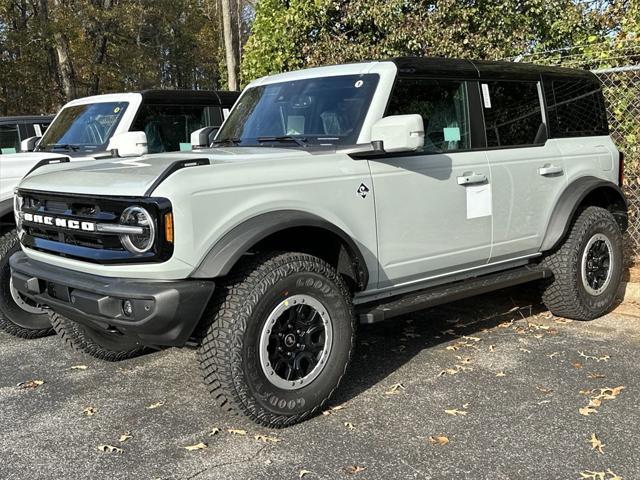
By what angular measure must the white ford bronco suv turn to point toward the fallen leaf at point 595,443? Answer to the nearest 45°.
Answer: approximately 90° to its left

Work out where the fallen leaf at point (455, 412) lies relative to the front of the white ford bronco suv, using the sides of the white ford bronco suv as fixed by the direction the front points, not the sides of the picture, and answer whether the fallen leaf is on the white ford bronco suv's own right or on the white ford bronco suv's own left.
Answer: on the white ford bronco suv's own left

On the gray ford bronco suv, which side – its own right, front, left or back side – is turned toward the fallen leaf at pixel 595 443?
left

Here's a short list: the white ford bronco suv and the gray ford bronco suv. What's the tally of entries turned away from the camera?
0

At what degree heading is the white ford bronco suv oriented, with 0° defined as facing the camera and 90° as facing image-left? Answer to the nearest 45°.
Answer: approximately 45°

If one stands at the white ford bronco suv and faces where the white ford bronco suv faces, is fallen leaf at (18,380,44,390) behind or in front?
in front

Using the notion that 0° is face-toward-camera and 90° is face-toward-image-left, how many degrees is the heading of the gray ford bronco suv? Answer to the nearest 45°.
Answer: approximately 45°
